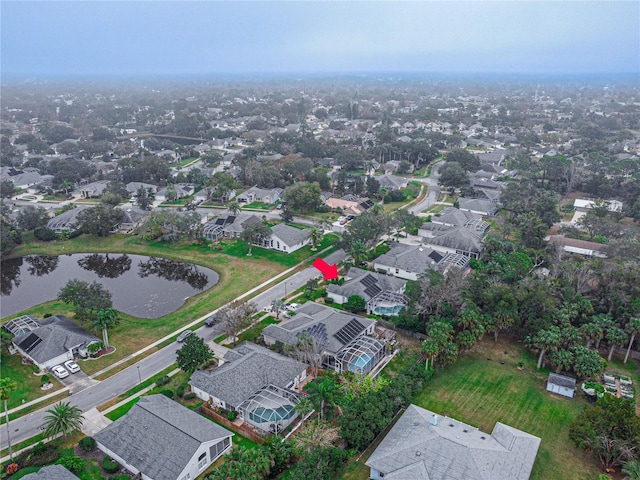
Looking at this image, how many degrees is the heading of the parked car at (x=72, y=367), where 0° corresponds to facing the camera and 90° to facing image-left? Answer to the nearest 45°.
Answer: approximately 135°

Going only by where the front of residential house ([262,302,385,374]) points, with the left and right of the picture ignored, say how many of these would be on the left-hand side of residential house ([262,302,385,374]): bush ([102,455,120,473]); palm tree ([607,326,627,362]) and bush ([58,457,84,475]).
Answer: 2

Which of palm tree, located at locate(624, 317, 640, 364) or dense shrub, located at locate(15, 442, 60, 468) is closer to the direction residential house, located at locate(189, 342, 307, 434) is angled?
the dense shrub

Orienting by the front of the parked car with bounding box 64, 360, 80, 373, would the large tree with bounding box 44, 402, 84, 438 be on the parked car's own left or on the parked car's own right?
on the parked car's own left

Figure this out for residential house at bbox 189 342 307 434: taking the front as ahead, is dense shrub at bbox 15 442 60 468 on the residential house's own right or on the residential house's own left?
on the residential house's own left

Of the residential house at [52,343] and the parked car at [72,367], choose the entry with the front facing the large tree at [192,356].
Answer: the residential house

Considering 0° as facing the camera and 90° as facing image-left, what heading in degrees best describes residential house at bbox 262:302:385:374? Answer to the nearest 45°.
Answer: approximately 135°

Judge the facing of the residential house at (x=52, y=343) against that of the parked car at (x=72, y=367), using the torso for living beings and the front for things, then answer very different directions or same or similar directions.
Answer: very different directions

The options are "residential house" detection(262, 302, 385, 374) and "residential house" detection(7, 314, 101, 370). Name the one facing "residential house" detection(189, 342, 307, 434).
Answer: "residential house" detection(7, 314, 101, 370)

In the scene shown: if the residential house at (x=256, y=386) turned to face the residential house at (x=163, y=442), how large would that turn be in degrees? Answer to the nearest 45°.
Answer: approximately 90° to its left

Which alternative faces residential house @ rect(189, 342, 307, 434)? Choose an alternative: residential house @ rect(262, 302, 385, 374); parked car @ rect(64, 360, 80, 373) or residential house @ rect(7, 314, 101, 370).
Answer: residential house @ rect(7, 314, 101, 370)

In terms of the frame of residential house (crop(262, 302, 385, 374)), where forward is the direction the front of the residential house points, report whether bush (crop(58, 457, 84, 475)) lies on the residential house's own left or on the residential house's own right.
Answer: on the residential house's own left

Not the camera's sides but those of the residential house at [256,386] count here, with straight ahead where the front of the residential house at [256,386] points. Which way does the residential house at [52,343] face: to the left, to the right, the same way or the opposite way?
the opposite way
